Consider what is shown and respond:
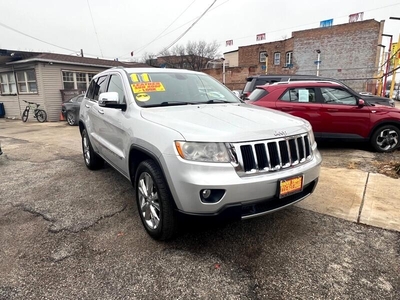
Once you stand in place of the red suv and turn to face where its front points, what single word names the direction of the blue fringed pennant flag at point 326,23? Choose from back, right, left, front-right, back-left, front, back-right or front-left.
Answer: left

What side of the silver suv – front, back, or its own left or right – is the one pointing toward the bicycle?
back

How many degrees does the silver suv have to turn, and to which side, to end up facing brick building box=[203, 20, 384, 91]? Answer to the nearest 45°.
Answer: approximately 90° to its left

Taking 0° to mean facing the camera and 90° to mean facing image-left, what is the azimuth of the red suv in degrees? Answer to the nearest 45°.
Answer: approximately 270°

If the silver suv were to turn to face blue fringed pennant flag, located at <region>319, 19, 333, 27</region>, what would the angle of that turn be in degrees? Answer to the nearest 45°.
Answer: approximately 90° to its left

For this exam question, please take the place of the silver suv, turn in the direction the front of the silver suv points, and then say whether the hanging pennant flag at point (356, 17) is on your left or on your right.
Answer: on your left

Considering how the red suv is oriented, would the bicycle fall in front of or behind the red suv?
behind

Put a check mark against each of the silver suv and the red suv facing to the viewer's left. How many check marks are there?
0

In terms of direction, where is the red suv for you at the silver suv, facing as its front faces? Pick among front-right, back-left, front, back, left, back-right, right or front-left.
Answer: left

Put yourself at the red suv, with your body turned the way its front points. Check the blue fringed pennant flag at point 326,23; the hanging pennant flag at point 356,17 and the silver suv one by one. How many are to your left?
2

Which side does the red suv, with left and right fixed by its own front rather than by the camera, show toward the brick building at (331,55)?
left

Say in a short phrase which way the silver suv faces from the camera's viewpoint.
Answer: facing the viewer and to the right of the viewer

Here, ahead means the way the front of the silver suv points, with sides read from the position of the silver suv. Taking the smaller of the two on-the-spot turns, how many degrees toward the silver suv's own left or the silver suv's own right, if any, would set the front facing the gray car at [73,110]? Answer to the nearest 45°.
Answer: approximately 180°

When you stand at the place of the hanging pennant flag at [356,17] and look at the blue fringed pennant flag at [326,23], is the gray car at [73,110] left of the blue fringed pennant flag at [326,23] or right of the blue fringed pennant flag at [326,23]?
left

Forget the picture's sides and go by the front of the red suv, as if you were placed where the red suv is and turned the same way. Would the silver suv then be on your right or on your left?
on your right

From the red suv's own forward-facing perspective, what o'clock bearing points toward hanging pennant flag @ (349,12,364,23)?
The hanging pennant flag is roughly at 9 o'clock from the red suv.
